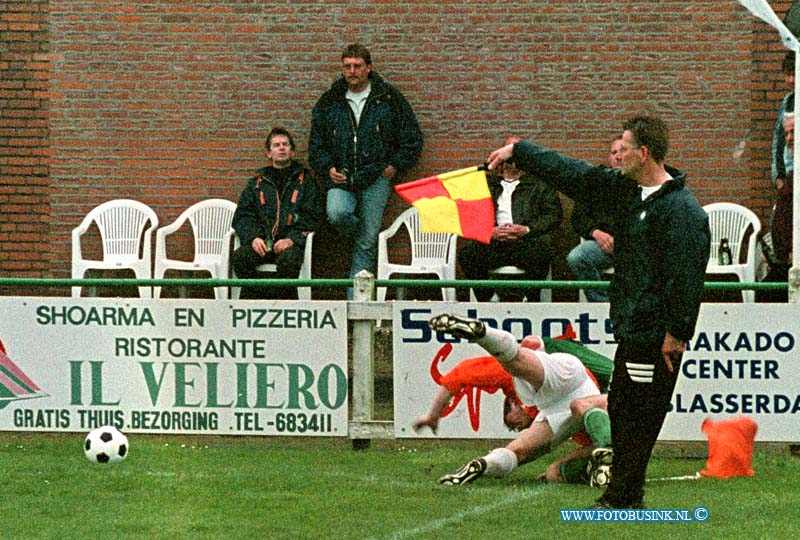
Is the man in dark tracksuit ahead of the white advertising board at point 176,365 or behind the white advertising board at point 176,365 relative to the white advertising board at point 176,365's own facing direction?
ahead

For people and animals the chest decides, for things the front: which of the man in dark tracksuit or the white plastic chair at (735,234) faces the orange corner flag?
the white plastic chair

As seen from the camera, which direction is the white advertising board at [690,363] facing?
toward the camera

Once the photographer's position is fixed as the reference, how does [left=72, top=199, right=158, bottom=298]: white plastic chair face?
facing the viewer

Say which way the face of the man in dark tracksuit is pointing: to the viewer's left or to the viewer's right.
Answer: to the viewer's left

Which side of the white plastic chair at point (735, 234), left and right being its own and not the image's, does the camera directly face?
front

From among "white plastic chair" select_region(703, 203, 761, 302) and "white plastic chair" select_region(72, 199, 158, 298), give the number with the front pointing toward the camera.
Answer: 2

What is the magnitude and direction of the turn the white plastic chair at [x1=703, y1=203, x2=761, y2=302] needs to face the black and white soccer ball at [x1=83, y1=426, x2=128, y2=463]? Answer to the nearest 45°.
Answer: approximately 45° to its right

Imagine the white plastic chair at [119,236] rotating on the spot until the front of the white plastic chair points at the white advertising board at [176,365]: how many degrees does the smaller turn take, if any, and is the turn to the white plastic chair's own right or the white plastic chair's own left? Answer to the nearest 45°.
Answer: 0° — it already faces it

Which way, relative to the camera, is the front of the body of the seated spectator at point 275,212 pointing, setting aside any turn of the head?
toward the camera
